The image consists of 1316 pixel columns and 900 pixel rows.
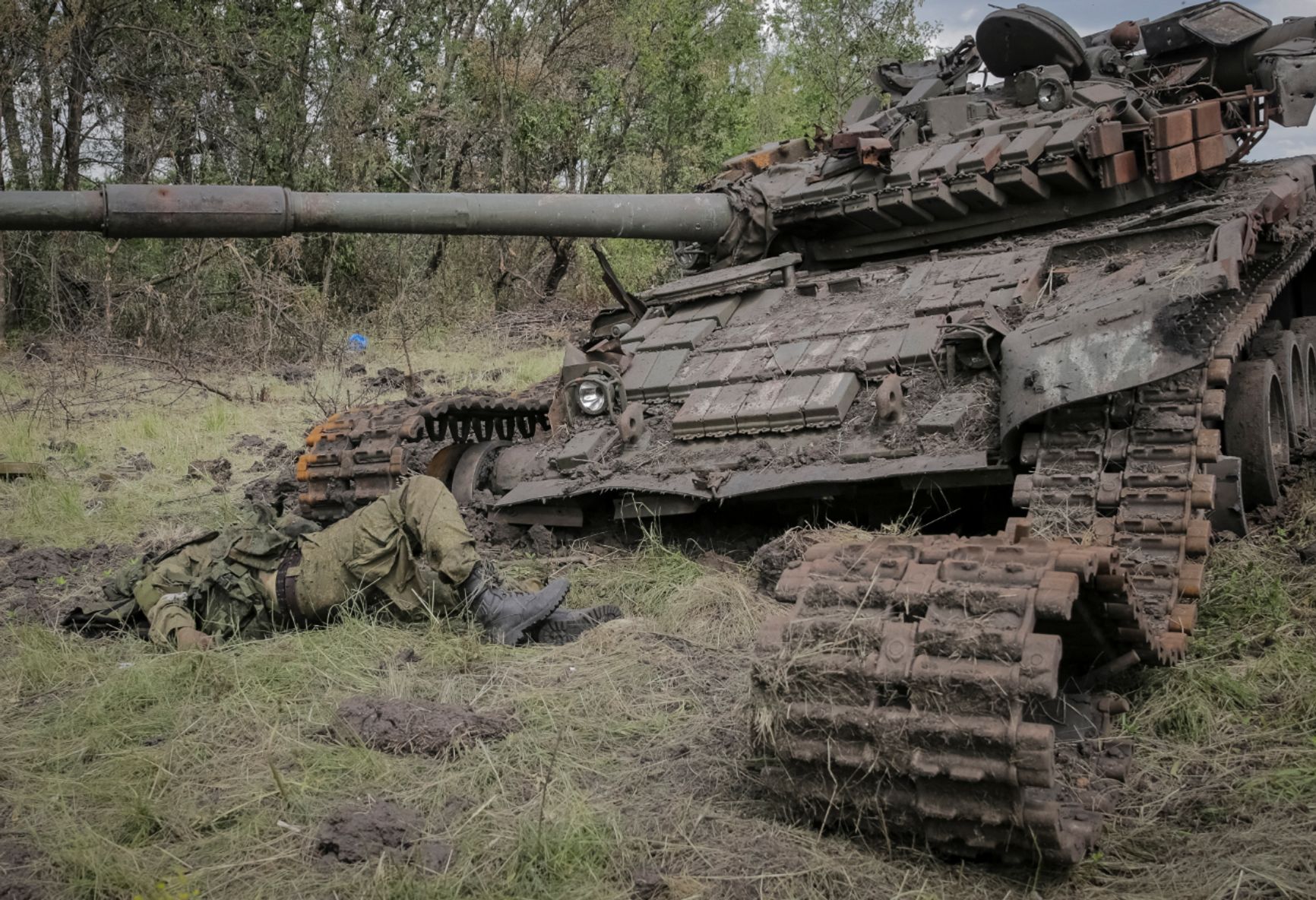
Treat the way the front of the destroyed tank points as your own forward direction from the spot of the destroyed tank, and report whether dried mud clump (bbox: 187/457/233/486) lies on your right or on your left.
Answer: on your right

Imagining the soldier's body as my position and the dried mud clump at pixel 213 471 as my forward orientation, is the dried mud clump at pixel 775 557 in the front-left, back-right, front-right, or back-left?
back-right

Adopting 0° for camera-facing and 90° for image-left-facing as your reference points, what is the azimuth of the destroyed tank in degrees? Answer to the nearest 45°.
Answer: approximately 45°
